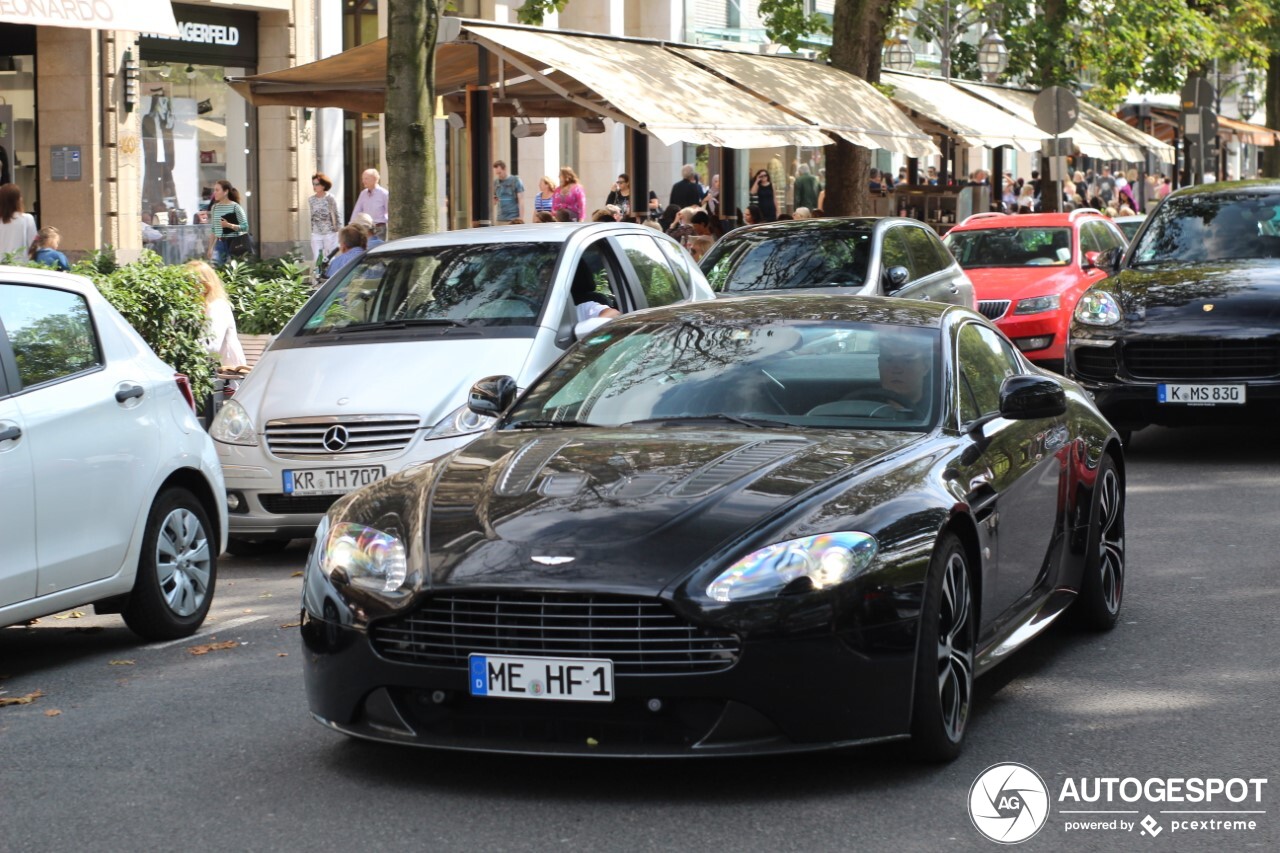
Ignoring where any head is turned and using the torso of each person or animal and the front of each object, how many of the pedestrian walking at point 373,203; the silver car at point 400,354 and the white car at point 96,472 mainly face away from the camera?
0

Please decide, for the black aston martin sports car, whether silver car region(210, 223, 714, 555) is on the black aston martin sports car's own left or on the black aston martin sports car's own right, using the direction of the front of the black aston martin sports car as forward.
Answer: on the black aston martin sports car's own right

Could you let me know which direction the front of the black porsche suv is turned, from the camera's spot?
facing the viewer and to the left of the viewer

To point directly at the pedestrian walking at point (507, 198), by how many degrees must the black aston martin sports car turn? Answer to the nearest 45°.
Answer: approximately 135° to its right

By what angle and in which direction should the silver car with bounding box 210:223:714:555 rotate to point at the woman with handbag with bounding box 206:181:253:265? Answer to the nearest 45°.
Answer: approximately 135° to its right

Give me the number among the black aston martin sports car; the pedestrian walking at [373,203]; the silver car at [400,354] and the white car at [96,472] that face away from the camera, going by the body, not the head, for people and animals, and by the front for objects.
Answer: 0

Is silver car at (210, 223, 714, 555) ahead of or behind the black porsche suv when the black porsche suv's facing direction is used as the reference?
ahead

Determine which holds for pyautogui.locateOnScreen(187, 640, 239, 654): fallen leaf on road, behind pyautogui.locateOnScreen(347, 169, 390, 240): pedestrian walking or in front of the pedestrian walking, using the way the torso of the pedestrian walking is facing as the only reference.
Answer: in front

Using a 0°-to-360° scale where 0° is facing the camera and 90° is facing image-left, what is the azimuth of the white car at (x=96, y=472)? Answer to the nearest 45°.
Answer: approximately 45°

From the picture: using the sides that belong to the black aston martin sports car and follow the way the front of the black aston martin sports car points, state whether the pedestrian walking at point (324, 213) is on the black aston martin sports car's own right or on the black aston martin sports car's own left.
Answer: on the black aston martin sports car's own right
